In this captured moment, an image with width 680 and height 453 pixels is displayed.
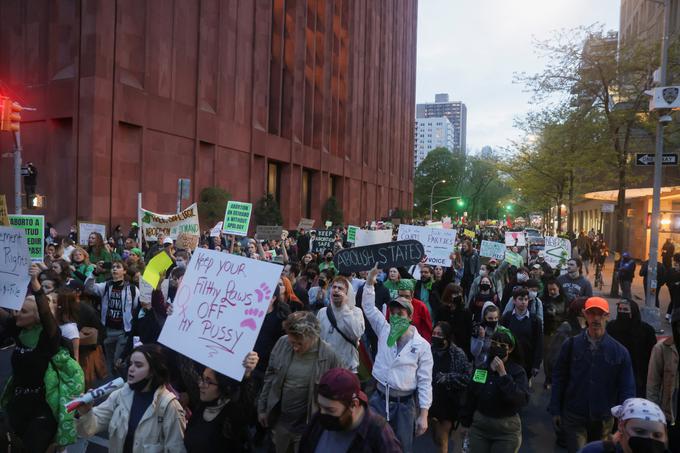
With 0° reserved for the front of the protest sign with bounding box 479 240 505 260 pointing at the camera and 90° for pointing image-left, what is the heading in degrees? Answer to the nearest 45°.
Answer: approximately 0°

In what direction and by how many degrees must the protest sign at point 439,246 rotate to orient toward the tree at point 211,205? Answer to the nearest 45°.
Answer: approximately 135° to its right

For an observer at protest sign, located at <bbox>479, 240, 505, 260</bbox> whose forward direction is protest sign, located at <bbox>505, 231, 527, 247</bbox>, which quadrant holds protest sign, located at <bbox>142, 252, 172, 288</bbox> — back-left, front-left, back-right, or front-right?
back-left

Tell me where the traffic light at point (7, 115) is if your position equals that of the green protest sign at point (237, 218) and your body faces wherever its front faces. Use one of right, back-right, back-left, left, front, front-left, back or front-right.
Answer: back-right

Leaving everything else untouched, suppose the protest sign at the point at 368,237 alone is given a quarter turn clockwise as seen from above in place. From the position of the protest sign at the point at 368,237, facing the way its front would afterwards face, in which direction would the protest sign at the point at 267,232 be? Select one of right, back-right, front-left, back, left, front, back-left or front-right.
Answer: front-right

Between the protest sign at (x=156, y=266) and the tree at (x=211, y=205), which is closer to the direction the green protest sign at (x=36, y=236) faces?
the protest sign

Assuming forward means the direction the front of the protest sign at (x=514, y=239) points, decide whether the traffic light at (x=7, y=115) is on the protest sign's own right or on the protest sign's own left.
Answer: on the protest sign's own right

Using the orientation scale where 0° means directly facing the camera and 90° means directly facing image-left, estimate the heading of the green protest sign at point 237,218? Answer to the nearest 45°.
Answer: approximately 0°

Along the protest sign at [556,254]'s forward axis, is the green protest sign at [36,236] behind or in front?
in front
